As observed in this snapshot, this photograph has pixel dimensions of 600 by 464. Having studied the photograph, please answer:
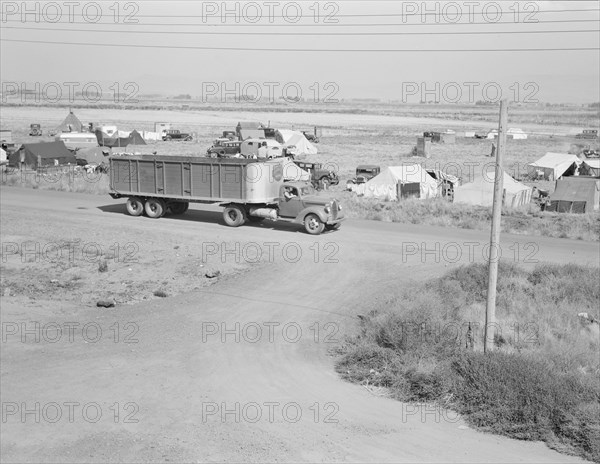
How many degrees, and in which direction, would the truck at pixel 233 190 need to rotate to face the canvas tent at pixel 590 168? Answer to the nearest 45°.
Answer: approximately 90° to its left

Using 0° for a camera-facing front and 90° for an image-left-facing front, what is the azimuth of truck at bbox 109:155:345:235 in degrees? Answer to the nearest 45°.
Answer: approximately 315°

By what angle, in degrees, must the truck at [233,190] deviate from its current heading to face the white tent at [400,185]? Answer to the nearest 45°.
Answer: approximately 90° to its left

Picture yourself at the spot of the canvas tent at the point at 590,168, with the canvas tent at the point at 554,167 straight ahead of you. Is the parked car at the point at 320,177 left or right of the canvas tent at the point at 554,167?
left

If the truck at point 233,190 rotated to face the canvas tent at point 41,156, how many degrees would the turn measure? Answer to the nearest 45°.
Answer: approximately 180°

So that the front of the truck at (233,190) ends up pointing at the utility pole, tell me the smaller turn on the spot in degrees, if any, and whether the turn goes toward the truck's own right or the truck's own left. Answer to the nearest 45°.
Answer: approximately 45° to the truck's own right

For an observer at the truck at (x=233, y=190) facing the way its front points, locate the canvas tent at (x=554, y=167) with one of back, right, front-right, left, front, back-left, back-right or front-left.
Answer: left

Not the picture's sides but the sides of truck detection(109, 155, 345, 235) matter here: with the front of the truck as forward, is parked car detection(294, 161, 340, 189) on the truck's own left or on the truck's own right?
on the truck's own left

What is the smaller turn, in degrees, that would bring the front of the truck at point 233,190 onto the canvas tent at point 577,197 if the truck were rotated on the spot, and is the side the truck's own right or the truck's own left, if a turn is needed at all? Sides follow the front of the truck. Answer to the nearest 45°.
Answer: approximately 45° to the truck's own left

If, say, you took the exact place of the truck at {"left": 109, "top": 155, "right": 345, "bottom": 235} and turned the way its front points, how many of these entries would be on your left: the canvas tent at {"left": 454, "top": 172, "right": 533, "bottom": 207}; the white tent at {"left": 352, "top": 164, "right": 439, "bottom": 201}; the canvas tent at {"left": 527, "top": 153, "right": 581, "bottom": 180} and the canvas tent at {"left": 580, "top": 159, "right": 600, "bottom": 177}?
4

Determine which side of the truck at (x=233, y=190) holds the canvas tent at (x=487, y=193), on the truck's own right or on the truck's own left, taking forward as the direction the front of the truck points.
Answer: on the truck's own left
